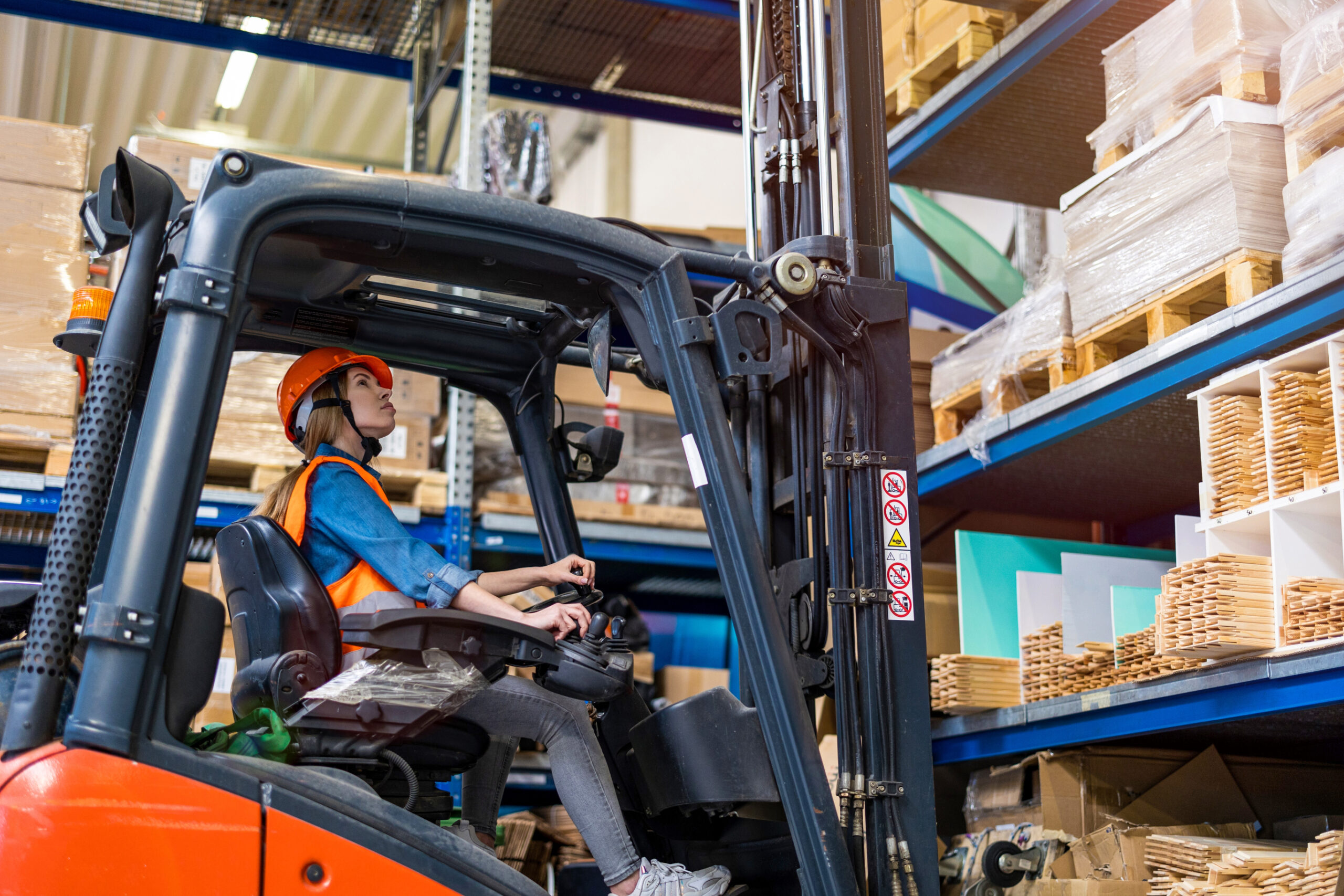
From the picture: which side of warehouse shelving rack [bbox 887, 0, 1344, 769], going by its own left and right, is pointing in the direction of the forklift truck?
front

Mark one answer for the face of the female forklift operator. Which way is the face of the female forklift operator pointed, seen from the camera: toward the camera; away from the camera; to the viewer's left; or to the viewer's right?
to the viewer's right

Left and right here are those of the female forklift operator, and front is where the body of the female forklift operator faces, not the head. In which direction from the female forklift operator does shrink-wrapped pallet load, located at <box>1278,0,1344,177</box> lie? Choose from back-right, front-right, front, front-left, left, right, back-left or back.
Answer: front

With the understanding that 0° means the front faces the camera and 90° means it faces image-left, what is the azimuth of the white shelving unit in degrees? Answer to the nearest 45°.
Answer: approximately 45°

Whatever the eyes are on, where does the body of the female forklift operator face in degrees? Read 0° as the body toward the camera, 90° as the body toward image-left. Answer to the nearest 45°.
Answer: approximately 270°

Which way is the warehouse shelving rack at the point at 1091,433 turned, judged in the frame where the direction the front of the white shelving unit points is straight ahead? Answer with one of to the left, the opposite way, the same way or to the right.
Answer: the same way

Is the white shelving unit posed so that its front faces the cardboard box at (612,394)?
no

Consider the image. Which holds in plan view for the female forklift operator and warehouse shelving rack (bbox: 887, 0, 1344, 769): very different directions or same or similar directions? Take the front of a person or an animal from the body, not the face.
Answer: very different directions

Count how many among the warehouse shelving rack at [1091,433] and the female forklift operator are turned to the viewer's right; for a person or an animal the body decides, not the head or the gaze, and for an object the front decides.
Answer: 1

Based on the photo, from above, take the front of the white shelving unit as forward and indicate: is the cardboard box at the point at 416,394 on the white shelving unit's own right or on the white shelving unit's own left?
on the white shelving unit's own right

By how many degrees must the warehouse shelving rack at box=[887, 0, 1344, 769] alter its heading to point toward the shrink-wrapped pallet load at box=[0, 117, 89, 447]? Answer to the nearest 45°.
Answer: approximately 45° to its right

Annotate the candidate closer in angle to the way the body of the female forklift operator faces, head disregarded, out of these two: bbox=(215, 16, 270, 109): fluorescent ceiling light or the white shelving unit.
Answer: the white shelving unit

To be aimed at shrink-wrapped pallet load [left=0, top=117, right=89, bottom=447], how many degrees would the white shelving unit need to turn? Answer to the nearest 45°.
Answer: approximately 45° to its right

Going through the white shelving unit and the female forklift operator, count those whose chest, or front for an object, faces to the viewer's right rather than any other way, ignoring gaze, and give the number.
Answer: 1

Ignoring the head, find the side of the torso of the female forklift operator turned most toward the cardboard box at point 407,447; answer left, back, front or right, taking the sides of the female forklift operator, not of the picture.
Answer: left

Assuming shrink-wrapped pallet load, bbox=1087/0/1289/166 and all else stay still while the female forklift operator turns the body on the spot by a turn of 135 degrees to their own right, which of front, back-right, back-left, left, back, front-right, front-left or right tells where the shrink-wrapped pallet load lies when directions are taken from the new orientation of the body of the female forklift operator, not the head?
back-left

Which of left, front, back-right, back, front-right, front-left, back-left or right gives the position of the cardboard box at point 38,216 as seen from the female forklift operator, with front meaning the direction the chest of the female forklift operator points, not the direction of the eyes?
back-left
